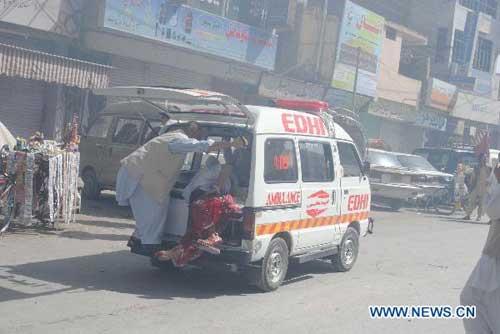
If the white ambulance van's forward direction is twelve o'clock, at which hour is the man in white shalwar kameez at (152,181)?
The man in white shalwar kameez is roughly at 7 o'clock from the white ambulance van.

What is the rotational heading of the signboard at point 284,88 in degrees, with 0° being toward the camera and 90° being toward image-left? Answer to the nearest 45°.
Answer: approximately 315°

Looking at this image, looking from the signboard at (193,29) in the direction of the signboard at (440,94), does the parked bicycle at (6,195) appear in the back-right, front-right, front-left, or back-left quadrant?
back-right

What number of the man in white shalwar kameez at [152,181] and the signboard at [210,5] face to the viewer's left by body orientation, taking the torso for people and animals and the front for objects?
0

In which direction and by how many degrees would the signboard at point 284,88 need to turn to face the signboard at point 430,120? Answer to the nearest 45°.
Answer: approximately 90° to its left

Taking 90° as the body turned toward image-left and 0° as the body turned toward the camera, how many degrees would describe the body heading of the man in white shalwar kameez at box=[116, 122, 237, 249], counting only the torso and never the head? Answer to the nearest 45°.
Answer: approximately 270°

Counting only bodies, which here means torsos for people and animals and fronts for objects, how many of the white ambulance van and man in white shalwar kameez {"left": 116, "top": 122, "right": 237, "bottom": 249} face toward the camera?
0

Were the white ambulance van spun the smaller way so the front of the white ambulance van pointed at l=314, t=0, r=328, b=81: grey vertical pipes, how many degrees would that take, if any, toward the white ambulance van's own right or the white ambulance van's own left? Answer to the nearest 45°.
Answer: approximately 45° to the white ambulance van's own left

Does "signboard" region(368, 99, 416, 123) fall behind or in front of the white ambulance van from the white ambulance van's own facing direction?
in front

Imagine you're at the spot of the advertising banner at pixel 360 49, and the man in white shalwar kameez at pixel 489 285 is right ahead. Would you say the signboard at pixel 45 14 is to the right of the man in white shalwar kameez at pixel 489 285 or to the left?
right

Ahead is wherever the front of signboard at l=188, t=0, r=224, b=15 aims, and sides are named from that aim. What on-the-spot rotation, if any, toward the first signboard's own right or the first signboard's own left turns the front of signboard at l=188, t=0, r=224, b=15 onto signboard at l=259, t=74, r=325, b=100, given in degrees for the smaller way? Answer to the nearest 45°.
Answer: approximately 90° to the first signboard's own left

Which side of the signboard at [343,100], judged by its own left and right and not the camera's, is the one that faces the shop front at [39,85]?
right

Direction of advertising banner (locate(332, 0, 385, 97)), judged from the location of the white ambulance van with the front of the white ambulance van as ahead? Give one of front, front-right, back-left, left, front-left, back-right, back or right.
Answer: front-left

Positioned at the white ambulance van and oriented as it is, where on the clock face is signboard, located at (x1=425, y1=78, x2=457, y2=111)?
The signboard is roughly at 11 o'clock from the white ambulance van.
